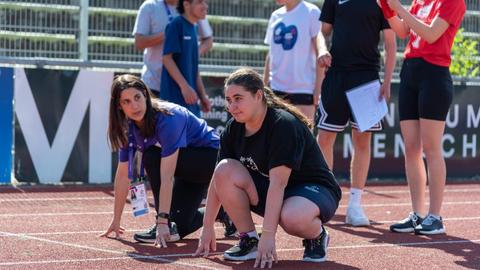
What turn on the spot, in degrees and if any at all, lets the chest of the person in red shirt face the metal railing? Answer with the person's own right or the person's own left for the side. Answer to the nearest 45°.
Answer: approximately 90° to the person's own right

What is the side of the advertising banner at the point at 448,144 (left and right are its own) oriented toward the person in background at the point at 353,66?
front

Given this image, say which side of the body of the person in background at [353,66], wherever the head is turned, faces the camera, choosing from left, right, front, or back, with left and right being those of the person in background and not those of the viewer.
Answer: front

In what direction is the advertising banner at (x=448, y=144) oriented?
toward the camera

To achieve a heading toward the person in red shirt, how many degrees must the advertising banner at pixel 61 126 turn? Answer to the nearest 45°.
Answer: approximately 45° to its left

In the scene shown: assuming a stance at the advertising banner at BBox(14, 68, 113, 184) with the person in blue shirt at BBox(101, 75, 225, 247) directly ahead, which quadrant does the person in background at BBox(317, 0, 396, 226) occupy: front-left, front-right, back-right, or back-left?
front-left

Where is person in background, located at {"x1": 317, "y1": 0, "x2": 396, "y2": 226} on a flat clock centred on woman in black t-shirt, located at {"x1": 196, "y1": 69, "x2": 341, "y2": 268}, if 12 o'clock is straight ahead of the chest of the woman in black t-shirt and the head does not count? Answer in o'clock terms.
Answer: The person in background is roughly at 5 o'clock from the woman in black t-shirt.

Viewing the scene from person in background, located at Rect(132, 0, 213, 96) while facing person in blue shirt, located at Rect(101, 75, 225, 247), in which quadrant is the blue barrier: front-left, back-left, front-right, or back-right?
back-right

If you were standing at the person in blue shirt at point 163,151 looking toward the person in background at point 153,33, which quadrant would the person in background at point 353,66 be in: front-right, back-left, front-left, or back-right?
front-right

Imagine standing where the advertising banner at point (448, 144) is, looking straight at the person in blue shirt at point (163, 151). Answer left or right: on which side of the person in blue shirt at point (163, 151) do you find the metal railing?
right

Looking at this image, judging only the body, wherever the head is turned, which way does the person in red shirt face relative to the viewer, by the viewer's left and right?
facing the viewer and to the left of the viewer

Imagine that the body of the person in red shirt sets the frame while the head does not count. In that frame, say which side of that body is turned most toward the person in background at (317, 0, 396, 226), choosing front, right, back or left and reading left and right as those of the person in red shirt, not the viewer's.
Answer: right

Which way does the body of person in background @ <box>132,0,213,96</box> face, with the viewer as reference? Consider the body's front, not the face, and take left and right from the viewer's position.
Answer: facing the viewer

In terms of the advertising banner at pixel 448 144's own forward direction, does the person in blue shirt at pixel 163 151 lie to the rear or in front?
in front

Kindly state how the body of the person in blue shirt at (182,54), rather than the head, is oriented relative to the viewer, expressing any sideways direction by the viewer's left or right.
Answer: facing the viewer and to the right of the viewer
